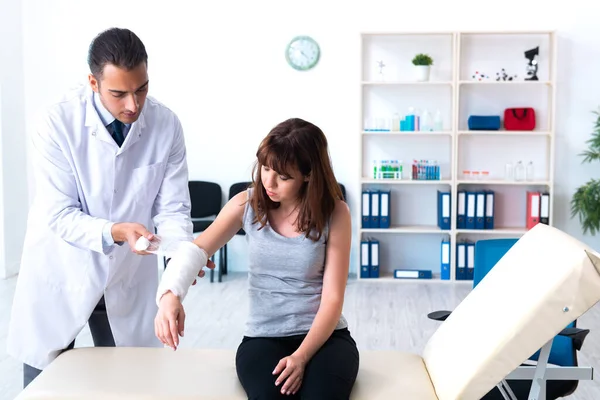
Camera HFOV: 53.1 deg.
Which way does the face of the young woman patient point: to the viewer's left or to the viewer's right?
to the viewer's left

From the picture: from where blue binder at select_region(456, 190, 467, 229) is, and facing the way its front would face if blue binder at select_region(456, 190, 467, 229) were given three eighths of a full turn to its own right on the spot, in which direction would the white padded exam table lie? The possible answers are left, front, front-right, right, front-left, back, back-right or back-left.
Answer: back-left

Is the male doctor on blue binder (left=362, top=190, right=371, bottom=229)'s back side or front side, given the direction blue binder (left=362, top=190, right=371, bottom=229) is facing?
on the front side

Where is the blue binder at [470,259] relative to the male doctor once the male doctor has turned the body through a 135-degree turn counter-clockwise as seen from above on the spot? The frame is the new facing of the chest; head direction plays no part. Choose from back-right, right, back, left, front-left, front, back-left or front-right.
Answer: front-right

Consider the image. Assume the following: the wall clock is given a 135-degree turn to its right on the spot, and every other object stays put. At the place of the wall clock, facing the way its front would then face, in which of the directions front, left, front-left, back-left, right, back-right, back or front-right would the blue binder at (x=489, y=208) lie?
back-right

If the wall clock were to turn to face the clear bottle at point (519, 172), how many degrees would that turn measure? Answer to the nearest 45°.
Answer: approximately 90° to its left

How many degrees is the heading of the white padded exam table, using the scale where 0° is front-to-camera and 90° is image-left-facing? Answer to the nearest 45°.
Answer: approximately 90°

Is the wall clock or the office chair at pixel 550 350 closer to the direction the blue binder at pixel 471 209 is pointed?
the office chair

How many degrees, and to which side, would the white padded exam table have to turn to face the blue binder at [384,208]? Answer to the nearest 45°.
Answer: approximately 90° to its right

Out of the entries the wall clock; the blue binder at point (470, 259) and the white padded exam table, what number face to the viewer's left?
1

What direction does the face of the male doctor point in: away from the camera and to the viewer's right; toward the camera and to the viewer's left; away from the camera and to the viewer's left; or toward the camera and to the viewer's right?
toward the camera and to the viewer's right

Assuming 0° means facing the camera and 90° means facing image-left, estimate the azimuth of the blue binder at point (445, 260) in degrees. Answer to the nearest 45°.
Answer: approximately 0°
